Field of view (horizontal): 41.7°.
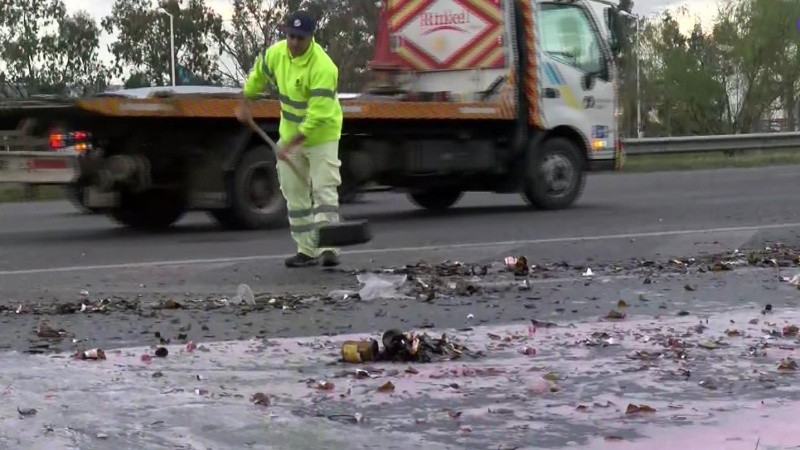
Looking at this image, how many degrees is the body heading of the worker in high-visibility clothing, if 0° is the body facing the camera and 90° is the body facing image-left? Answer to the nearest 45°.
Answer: approximately 45°

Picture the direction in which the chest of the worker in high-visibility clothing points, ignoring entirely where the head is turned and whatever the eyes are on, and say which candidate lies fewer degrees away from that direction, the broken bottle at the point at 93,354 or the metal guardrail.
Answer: the broken bottle

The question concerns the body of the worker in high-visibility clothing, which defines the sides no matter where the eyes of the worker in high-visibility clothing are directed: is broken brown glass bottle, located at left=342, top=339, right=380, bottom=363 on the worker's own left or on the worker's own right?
on the worker's own left

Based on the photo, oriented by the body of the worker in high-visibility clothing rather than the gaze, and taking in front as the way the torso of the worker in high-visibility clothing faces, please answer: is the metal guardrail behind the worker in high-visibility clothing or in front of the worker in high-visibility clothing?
behind

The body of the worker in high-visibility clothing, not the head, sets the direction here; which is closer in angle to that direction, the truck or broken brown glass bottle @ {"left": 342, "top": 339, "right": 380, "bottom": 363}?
the broken brown glass bottle

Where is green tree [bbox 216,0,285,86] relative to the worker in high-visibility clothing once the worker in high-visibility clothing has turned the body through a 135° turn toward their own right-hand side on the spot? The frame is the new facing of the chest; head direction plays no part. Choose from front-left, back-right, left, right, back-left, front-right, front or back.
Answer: front
